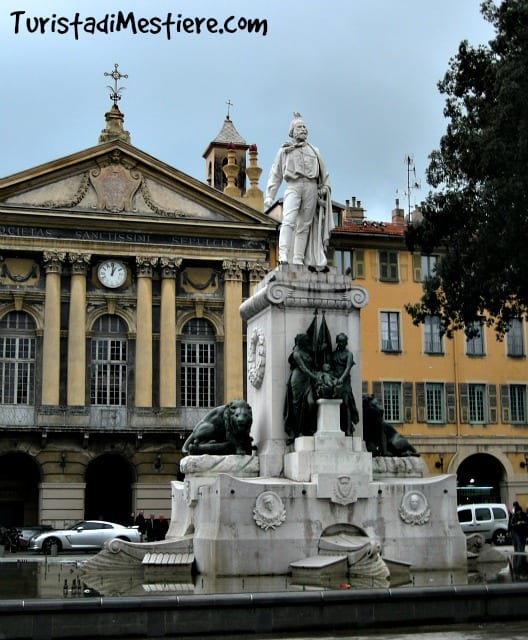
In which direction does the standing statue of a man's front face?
toward the camera

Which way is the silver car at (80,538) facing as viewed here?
to the viewer's left

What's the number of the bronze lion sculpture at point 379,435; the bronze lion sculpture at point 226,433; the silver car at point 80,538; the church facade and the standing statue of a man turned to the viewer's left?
2

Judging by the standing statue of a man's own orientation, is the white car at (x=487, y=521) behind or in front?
behind

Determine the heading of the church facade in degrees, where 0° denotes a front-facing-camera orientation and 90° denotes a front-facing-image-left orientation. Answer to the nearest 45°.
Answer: approximately 0°

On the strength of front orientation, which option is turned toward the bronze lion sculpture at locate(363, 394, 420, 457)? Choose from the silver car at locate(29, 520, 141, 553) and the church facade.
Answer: the church facade

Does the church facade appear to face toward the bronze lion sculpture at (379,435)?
yes

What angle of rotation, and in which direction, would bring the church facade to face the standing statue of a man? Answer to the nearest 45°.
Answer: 0° — it already faces it

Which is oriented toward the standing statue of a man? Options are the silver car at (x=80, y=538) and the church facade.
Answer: the church facade

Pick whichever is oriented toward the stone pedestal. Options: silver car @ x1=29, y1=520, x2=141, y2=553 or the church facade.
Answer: the church facade

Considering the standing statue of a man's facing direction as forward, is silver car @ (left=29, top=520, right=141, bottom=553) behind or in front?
behind

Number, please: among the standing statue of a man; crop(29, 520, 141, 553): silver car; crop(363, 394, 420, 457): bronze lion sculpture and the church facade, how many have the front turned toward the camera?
2

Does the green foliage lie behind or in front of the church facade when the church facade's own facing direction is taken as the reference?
in front

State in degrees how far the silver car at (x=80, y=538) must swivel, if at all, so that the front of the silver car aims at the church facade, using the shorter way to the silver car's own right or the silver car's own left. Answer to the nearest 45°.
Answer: approximately 90° to the silver car's own right
